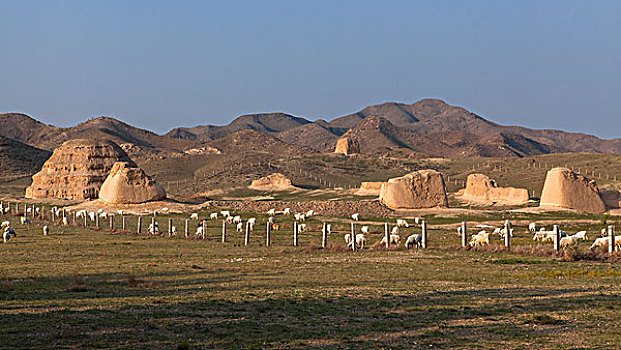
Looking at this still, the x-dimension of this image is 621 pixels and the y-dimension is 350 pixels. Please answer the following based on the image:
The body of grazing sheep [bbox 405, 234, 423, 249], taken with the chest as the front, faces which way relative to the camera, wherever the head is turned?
to the viewer's left

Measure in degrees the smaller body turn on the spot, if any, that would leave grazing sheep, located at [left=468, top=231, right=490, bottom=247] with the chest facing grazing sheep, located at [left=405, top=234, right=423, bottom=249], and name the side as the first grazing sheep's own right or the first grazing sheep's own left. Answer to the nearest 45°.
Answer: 0° — it already faces it

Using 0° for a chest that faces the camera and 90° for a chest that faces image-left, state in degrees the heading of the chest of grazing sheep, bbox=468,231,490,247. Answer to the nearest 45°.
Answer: approximately 90°

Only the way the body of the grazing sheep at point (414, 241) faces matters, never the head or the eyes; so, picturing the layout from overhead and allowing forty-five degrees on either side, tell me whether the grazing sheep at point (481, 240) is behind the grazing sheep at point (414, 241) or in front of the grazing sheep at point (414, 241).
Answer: behind

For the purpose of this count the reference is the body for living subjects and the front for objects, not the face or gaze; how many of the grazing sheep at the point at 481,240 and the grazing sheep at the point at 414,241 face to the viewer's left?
2
